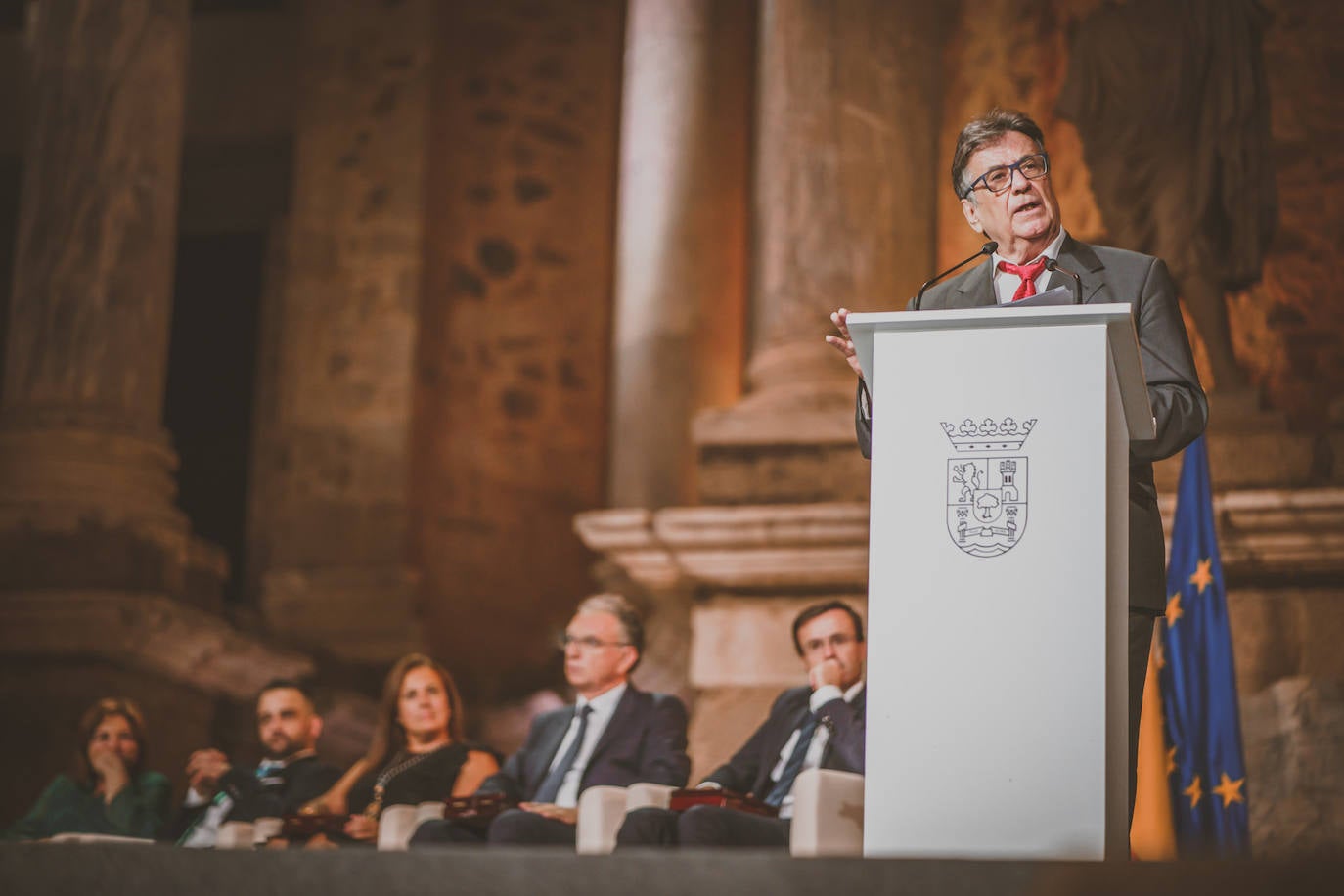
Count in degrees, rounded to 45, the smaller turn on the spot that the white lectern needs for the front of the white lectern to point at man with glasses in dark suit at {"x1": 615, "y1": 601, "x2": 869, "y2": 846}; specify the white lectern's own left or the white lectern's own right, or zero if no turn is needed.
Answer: approximately 180°

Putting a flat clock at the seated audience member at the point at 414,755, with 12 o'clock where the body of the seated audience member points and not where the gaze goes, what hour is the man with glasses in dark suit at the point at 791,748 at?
The man with glasses in dark suit is roughly at 9 o'clock from the seated audience member.

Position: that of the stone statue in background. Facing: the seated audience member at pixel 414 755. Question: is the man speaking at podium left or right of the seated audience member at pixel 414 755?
left

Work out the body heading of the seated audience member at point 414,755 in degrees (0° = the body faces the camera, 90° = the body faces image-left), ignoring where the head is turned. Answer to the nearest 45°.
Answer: approximately 45°

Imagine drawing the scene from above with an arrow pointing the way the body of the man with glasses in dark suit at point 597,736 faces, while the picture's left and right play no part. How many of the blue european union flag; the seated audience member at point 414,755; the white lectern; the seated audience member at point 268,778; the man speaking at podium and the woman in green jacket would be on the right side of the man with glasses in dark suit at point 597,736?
3

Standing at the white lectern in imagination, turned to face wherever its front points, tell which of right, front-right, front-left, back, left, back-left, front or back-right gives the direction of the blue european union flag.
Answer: back

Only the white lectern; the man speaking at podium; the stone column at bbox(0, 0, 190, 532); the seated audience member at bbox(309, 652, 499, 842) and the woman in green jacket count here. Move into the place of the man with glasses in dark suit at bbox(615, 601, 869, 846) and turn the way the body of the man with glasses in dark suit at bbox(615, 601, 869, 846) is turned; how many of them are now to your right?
3

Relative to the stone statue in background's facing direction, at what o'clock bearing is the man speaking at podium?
The man speaking at podium is roughly at 12 o'clock from the stone statue in background.

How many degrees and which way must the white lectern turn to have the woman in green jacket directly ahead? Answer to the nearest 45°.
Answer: approximately 135° to its right

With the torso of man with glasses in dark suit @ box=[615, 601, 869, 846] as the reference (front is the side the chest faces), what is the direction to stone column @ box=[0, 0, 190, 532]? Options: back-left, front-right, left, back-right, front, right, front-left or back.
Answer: right

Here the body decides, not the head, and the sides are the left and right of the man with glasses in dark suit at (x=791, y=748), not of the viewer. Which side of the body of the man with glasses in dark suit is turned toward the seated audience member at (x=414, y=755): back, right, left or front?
right

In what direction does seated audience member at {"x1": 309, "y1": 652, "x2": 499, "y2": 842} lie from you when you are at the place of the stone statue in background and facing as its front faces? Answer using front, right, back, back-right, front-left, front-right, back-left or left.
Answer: front-right

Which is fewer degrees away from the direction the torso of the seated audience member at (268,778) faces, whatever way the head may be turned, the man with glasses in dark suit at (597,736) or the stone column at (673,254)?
the man with glasses in dark suit
